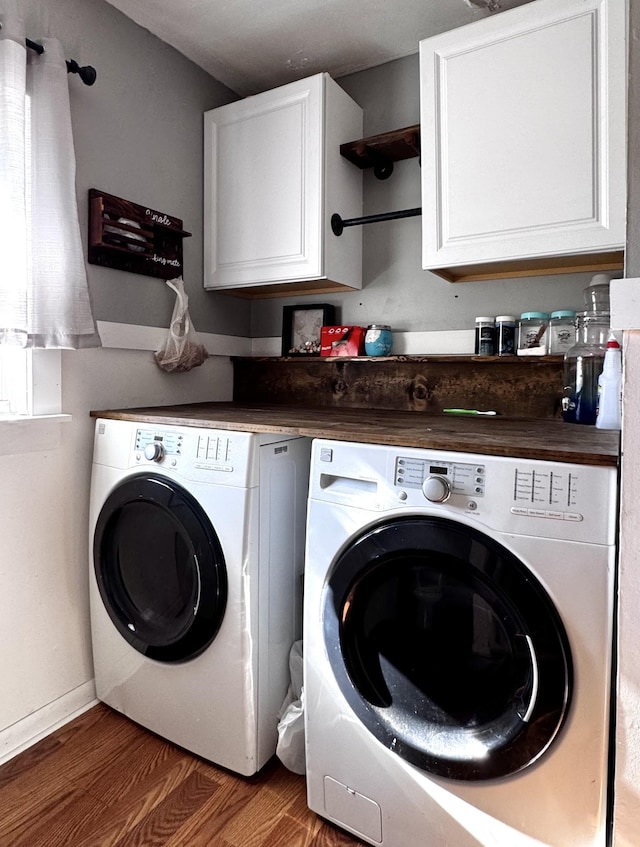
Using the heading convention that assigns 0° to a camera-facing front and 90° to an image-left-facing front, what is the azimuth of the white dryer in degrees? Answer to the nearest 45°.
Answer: approximately 45°

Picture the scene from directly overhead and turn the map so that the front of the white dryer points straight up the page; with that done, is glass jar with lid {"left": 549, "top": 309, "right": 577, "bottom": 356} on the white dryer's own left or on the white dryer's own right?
on the white dryer's own left

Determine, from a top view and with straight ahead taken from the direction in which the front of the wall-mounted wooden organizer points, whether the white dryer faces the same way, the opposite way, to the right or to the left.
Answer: to the right

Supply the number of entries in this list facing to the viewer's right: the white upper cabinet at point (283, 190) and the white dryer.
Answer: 0

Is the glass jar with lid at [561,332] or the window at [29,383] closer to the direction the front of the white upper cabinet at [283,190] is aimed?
the window

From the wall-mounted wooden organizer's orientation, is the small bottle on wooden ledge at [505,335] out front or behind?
out front

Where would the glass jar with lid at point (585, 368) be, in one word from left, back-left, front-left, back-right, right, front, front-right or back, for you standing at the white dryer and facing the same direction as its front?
back-left

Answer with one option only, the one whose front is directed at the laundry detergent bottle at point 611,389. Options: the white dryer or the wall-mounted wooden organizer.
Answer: the wall-mounted wooden organizer

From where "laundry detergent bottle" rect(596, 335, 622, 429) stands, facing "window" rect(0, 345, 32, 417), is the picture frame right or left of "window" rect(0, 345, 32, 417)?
right

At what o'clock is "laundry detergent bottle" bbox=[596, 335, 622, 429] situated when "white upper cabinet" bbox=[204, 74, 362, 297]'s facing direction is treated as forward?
The laundry detergent bottle is roughly at 9 o'clock from the white upper cabinet.

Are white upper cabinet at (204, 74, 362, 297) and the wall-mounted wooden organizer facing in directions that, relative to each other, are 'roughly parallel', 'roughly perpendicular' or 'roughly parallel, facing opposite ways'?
roughly perpendicular
